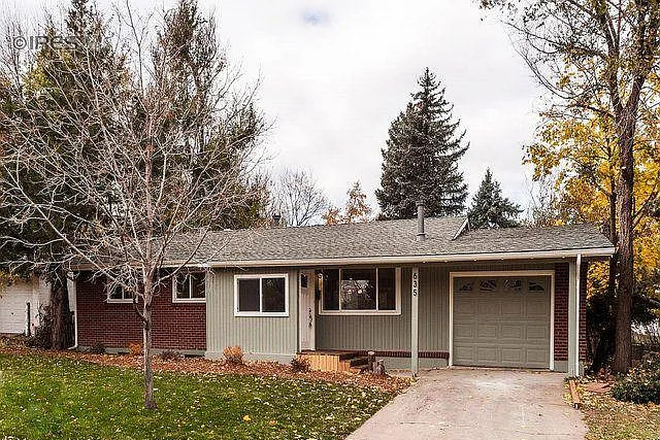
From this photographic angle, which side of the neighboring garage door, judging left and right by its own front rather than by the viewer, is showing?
front

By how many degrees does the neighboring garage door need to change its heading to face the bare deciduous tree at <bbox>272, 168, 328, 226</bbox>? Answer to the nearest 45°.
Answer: approximately 135° to its left

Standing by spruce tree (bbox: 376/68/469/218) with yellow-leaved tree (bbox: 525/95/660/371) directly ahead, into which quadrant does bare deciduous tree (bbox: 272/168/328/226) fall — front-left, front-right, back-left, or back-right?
back-right

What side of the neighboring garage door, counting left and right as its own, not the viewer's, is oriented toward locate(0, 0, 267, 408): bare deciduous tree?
front

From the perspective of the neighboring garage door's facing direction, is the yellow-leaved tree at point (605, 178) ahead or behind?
ahead

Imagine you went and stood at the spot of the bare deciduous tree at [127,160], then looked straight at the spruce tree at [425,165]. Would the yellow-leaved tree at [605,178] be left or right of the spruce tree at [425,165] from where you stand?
right
